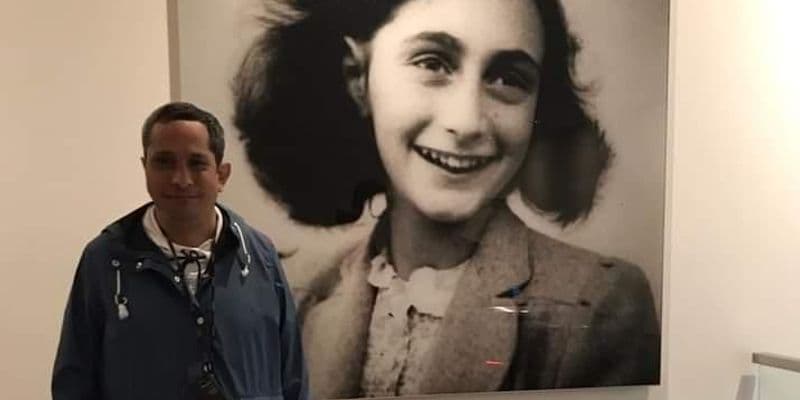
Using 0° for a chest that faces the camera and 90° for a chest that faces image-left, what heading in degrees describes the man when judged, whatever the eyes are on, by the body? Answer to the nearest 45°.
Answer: approximately 0°
